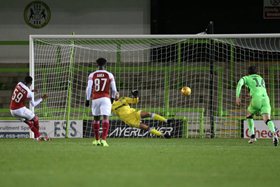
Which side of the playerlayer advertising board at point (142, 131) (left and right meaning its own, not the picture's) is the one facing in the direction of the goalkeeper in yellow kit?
front

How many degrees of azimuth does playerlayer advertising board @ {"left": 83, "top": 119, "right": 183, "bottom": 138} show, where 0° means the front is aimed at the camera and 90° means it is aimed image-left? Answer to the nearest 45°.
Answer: approximately 0°

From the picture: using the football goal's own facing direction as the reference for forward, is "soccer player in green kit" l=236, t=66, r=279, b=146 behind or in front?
in front

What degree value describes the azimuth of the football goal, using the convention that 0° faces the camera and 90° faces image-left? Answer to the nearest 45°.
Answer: approximately 0°

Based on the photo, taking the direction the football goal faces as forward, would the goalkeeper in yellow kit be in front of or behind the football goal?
in front
